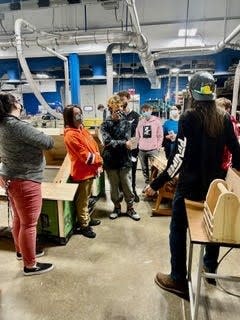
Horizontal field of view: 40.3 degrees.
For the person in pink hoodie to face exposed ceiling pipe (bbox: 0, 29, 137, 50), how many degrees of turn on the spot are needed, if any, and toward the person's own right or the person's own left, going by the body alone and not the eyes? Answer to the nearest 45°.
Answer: approximately 135° to the person's own right

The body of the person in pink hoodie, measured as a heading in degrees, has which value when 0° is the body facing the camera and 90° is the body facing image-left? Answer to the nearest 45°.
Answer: approximately 0°

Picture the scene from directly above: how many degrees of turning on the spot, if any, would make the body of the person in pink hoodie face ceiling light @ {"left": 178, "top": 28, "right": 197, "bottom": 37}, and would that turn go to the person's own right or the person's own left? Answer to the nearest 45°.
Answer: approximately 180°

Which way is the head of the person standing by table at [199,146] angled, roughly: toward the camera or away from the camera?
away from the camera

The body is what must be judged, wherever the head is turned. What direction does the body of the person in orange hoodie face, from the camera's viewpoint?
to the viewer's right

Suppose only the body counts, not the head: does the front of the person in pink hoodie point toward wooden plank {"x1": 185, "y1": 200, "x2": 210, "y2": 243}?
yes

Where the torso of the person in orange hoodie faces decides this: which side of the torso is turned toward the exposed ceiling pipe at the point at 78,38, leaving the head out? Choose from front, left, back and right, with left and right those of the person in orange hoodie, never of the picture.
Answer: left

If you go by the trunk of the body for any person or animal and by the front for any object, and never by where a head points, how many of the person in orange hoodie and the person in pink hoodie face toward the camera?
1

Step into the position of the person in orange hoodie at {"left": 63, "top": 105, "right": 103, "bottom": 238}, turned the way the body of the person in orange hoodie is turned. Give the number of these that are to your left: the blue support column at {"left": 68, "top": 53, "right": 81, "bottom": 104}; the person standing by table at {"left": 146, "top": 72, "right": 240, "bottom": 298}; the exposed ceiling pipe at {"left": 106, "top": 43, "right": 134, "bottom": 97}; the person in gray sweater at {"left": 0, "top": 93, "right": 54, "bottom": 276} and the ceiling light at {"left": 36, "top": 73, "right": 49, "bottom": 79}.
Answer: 3

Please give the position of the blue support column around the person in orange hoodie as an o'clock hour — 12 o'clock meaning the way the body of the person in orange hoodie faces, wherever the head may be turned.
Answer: The blue support column is roughly at 9 o'clock from the person in orange hoodie.

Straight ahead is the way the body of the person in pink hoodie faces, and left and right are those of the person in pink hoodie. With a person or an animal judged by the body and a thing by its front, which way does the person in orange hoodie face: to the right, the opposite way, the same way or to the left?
to the left

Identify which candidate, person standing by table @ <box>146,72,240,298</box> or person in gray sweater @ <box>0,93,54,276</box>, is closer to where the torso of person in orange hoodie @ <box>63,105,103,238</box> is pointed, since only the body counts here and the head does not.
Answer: the person standing by table

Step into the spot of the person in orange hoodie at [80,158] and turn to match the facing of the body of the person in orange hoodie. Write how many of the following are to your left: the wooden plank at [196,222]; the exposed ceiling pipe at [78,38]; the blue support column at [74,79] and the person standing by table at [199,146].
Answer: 2
